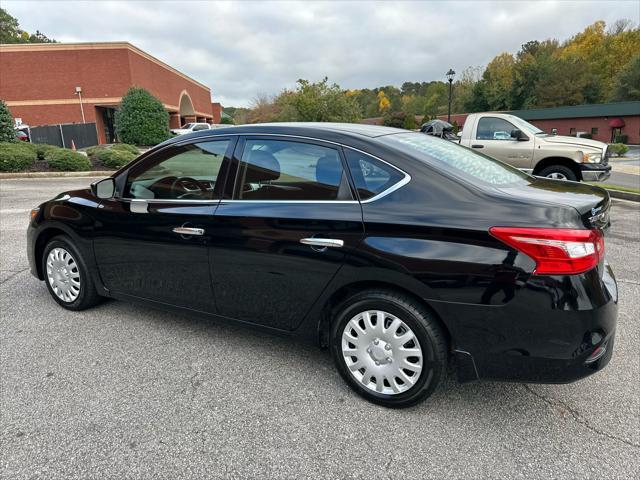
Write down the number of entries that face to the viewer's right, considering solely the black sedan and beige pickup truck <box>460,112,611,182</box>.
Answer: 1

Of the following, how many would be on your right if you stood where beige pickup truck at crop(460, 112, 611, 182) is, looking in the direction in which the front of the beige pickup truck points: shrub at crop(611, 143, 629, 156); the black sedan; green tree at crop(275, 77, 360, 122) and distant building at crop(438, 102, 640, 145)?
1

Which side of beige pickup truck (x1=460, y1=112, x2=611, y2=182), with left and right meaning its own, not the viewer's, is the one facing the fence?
back

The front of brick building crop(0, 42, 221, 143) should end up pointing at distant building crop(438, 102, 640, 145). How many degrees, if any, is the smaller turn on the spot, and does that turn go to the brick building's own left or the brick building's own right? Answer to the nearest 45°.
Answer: approximately 45° to the brick building's own left

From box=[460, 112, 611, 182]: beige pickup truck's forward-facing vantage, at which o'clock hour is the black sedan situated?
The black sedan is roughly at 3 o'clock from the beige pickup truck.

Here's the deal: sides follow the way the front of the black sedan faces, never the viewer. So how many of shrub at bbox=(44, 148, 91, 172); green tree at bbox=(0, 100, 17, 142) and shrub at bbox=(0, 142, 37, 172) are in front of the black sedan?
3

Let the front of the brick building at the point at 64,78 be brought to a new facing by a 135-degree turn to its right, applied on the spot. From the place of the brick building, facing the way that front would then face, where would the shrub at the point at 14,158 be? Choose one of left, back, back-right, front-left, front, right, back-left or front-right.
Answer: left

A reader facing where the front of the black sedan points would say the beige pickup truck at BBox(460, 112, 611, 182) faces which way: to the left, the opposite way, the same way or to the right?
the opposite way

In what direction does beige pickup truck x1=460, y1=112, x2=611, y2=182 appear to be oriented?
to the viewer's right

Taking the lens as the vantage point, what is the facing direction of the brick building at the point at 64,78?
facing the viewer and to the right of the viewer

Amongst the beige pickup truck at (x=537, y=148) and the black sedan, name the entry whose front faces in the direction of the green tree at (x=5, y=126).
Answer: the black sedan

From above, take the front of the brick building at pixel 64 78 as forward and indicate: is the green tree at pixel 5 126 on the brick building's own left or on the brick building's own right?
on the brick building's own right

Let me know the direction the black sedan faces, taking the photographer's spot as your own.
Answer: facing away from the viewer and to the left of the viewer

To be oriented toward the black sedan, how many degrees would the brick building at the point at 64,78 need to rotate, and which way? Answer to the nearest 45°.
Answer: approximately 45° to its right

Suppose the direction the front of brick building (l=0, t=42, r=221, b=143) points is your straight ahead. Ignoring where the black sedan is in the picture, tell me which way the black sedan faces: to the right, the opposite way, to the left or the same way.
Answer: the opposite way

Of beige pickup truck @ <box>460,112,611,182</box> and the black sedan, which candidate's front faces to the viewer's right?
the beige pickup truck

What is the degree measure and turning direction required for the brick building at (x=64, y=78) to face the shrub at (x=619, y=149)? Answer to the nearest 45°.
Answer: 0° — it already faces it

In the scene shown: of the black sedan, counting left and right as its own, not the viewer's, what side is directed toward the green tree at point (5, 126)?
front
